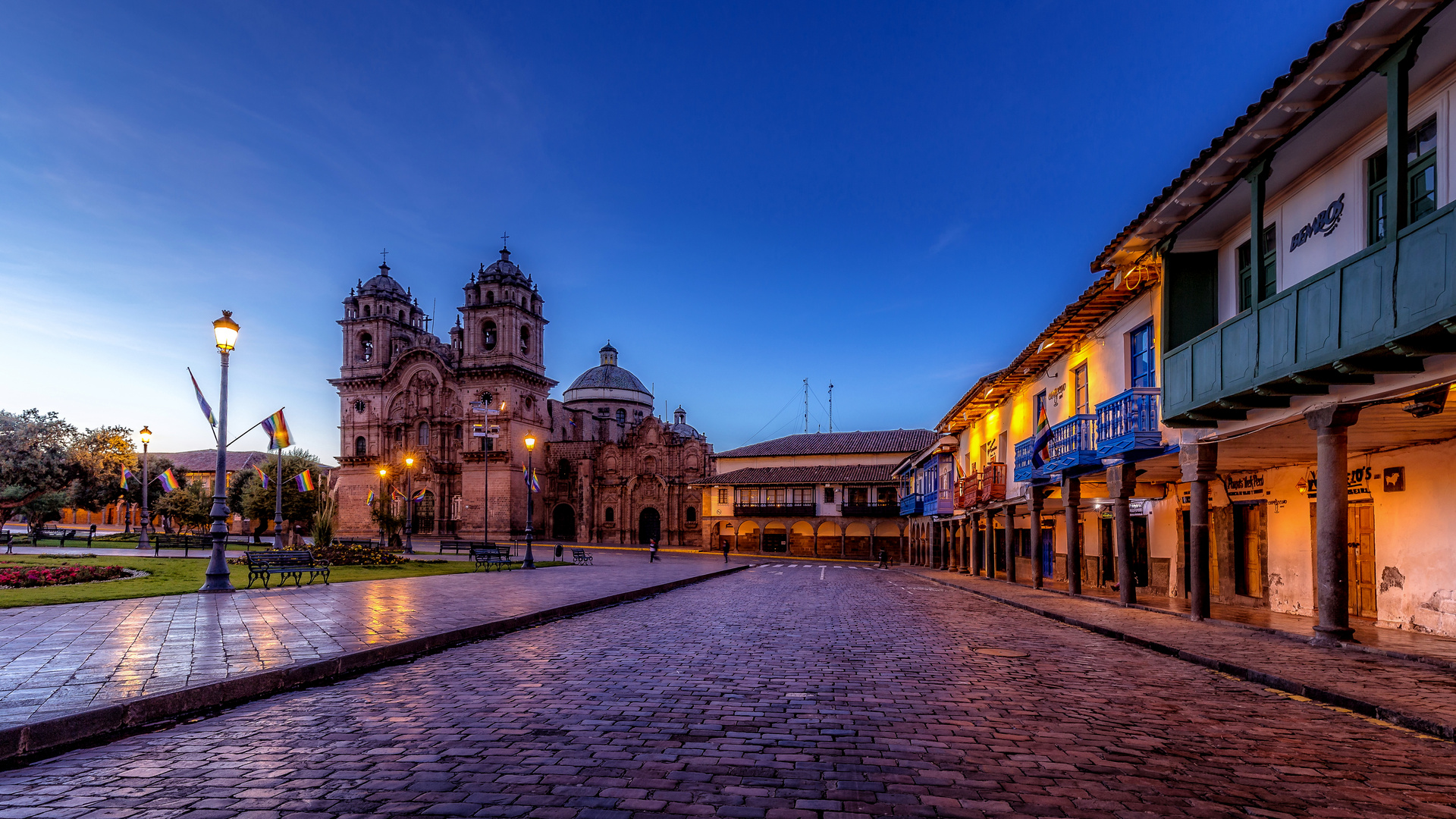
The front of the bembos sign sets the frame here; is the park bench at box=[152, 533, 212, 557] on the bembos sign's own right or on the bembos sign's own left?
on the bembos sign's own right

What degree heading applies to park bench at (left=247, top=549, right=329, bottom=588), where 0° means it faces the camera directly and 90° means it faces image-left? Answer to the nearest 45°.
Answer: approximately 315°
